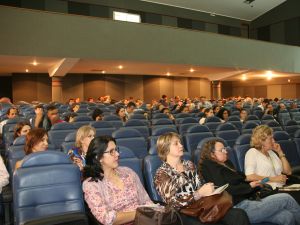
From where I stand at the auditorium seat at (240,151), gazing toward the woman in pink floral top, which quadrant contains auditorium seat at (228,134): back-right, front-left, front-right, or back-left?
back-right

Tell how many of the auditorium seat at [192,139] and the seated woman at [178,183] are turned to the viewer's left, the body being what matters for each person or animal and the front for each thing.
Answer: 0

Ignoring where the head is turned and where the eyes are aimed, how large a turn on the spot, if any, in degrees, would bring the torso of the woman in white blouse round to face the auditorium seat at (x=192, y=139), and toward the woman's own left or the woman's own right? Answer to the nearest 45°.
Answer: approximately 180°

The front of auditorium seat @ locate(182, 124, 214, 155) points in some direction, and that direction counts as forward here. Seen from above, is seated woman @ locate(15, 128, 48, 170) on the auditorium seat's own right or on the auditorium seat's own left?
on the auditorium seat's own right

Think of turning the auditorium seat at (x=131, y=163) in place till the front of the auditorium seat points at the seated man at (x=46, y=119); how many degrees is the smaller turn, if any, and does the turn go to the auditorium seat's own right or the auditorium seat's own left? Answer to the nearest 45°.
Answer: approximately 180°

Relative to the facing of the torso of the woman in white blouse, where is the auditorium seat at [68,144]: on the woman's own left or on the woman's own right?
on the woman's own right

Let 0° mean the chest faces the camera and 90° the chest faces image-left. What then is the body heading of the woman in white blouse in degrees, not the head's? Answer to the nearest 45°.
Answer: approximately 315°

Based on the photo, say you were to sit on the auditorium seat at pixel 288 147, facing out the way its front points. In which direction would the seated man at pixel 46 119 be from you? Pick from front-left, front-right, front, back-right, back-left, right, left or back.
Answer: back-right

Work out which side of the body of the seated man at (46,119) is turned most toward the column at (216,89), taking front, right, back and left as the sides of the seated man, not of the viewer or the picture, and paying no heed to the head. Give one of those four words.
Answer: left

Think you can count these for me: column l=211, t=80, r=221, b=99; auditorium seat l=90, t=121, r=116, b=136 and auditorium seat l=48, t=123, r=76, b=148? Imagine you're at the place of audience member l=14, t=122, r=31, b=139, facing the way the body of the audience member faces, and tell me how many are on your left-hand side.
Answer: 3
